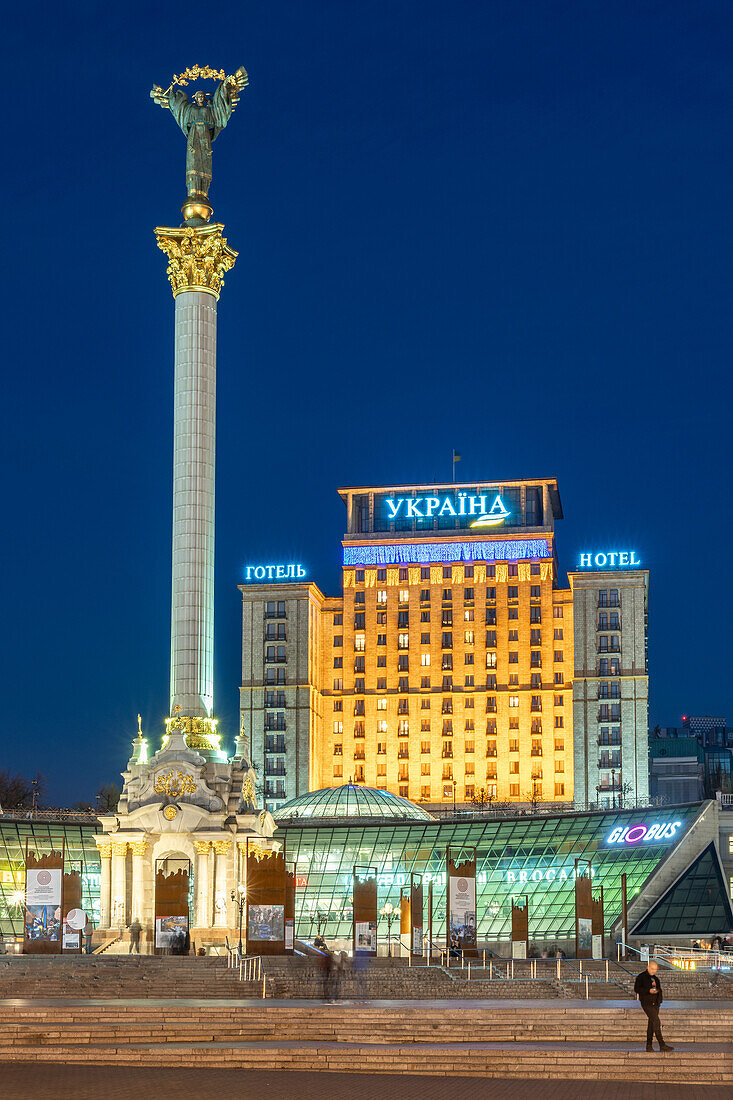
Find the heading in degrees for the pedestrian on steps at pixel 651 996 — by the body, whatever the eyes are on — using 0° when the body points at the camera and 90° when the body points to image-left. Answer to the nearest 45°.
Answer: approximately 315°

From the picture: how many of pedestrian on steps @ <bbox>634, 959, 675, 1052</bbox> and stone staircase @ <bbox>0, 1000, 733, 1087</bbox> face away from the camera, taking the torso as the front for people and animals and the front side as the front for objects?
0

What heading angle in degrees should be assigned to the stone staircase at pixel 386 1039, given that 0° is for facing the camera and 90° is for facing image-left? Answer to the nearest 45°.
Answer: approximately 0°
